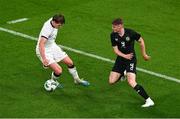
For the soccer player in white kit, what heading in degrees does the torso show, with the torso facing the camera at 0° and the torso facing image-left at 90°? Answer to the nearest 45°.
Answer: approximately 315°
